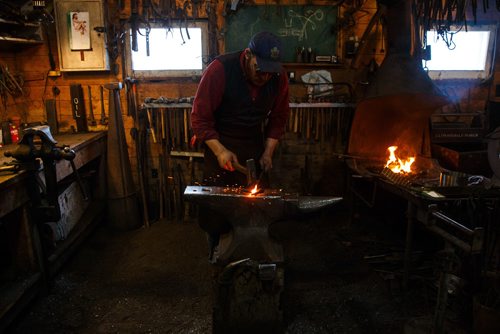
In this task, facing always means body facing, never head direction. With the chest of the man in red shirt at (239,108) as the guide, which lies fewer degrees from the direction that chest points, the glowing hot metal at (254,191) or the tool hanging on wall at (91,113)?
the glowing hot metal

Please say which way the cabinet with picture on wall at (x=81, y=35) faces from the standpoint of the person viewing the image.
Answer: facing the viewer

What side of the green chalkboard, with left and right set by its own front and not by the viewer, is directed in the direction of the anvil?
front

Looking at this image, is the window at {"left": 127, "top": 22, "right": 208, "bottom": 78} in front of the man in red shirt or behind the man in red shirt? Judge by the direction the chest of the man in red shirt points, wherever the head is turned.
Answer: behind

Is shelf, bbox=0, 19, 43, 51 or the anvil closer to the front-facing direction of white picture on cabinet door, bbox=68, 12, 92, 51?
the anvil

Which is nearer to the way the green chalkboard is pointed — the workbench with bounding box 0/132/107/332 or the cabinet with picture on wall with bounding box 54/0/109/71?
the workbench

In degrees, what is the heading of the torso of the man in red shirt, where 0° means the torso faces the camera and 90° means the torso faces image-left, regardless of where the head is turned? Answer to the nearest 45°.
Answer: approximately 315°

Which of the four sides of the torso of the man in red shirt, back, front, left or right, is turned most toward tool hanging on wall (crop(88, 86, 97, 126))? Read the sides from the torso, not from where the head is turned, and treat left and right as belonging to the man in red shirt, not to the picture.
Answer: back

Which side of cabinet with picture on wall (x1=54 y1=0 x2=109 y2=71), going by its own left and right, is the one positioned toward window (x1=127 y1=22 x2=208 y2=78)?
left

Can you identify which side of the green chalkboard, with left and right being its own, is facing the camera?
front

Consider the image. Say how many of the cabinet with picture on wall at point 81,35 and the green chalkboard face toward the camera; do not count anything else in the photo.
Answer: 2

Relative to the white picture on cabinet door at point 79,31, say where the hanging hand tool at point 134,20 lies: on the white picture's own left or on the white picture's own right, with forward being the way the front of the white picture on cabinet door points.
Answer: on the white picture's own left

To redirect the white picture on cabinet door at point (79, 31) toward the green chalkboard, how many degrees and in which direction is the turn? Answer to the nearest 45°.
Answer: approximately 90° to its left
